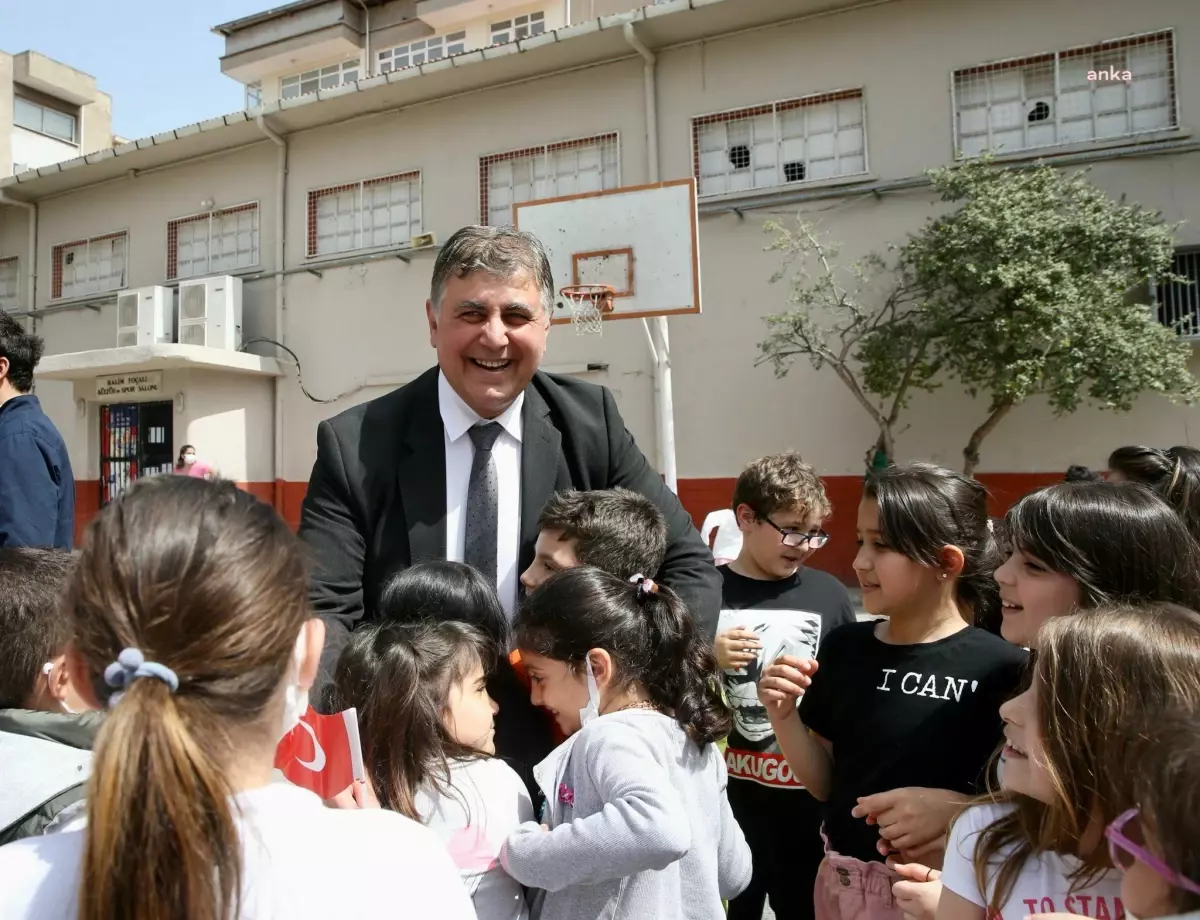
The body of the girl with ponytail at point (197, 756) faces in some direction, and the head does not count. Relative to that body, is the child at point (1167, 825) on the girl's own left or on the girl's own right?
on the girl's own right

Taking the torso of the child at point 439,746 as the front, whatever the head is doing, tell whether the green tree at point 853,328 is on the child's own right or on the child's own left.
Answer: on the child's own left

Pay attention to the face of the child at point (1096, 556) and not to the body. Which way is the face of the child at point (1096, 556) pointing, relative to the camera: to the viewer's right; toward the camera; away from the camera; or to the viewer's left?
to the viewer's left

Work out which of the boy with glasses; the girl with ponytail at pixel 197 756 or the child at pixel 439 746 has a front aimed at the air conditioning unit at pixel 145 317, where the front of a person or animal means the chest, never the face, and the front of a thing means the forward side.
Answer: the girl with ponytail

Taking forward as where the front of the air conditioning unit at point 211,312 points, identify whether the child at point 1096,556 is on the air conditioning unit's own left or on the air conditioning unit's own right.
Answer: on the air conditioning unit's own left

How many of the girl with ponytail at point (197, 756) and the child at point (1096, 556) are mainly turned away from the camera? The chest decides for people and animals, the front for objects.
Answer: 1

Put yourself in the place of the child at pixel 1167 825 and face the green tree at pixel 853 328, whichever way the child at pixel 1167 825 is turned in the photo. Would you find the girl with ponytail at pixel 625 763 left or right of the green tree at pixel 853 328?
left

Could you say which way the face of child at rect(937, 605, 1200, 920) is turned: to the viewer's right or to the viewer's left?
to the viewer's left

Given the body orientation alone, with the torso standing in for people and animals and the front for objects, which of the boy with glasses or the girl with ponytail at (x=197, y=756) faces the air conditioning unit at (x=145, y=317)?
the girl with ponytail

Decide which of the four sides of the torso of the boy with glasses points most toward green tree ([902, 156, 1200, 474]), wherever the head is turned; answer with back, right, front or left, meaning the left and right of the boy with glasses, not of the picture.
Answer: back

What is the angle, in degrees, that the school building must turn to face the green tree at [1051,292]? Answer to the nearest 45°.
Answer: approximately 90° to its left

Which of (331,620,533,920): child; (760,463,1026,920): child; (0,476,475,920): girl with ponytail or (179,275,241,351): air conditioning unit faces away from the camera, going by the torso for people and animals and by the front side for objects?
the girl with ponytail

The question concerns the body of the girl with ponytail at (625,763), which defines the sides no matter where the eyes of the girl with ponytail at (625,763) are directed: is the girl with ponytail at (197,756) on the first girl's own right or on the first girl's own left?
on the first girl's own left

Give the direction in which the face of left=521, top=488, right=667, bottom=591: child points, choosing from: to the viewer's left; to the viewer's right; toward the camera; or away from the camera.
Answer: to the viewer's left
